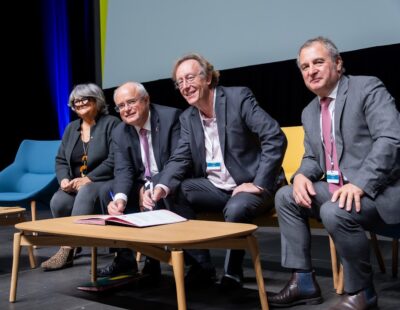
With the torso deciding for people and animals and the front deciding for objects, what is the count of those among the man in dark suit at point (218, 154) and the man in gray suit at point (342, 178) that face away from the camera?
0

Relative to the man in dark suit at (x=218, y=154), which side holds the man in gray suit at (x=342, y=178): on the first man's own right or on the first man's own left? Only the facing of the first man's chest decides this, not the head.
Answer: on the first man's own left

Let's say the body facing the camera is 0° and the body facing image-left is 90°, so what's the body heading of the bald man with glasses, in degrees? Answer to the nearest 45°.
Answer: approximately 45°

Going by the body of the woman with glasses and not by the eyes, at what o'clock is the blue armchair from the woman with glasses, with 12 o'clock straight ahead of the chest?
The blue armchair is roughly at 4 o'clock from the woman with glasses.

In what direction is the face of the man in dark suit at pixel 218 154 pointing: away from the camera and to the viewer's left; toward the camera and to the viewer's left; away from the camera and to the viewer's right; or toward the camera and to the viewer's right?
toward the camera and to the viewer's left

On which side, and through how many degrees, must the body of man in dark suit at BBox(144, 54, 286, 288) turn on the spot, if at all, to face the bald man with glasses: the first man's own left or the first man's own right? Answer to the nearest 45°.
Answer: approximately 90° to the first man's own right

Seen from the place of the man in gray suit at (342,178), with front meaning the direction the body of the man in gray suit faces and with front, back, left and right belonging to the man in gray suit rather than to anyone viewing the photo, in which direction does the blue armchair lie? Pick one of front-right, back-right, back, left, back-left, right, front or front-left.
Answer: right

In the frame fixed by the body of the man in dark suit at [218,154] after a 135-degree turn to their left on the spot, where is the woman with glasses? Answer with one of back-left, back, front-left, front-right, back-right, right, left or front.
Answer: back-left

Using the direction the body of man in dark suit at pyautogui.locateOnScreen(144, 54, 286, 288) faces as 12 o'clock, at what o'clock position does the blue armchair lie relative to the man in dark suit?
The blue armchair is roughly at 3 o'clock from the man in dark suit.

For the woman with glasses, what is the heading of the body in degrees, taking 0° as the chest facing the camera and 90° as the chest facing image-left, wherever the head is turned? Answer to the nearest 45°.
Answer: approximately 45°
